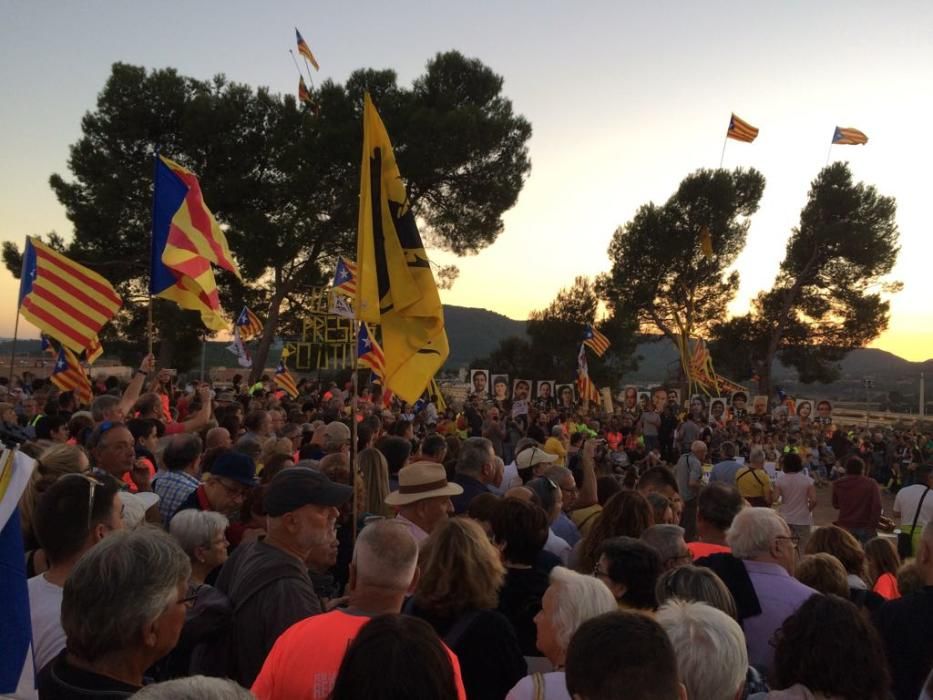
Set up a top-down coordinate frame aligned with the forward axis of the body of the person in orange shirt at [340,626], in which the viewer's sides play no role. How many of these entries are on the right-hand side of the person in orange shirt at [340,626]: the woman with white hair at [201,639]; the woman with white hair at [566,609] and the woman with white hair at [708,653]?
2

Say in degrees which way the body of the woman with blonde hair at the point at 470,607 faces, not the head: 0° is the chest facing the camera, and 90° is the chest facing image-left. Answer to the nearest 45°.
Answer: approximately 180°

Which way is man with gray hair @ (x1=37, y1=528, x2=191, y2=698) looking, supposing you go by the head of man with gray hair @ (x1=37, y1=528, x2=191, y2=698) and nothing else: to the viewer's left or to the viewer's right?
to the viewer's right

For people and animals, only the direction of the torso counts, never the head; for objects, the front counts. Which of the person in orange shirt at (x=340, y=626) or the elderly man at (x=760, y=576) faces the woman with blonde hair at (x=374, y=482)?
the person in orange shirt

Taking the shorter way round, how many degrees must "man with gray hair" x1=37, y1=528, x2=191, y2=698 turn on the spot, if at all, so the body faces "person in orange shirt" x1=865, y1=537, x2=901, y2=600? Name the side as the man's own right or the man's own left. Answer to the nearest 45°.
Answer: approximately 45° to the man's own right

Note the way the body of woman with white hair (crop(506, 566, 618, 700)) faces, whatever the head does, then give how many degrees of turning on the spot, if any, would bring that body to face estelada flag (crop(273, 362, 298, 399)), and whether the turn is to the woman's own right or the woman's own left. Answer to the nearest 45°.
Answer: approximately 45° to the woman's own right

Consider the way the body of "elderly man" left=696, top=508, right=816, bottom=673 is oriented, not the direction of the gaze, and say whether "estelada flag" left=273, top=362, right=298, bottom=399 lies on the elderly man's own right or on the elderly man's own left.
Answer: on the elderly man's own left

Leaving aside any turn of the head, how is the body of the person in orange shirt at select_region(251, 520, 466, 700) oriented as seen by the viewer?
away from the camera

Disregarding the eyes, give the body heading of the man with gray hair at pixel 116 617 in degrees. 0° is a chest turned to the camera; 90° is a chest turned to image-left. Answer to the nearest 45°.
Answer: approximately 225°
